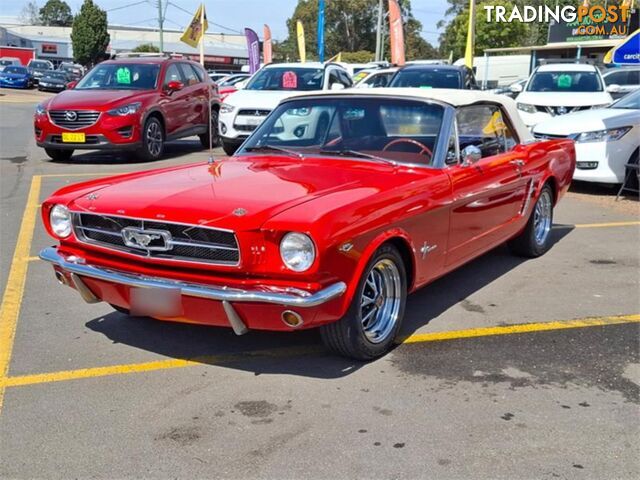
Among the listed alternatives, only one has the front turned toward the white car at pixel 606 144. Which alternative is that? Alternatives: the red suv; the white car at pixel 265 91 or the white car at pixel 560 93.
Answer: the white car at pixel 560 93

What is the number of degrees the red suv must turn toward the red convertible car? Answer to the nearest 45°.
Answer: approximately 45° to its left

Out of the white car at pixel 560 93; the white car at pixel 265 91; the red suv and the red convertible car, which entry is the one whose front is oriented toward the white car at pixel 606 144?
the white car at pixel 560 93

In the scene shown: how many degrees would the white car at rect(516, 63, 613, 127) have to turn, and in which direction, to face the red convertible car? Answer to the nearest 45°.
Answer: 0° — it already faces it

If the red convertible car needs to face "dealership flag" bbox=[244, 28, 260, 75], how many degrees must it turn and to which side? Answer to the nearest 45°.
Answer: approximately 135° to its right

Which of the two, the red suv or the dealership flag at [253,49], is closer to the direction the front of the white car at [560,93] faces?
the red suv

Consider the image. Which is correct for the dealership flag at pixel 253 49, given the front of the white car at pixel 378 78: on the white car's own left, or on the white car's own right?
on the white car's own right
